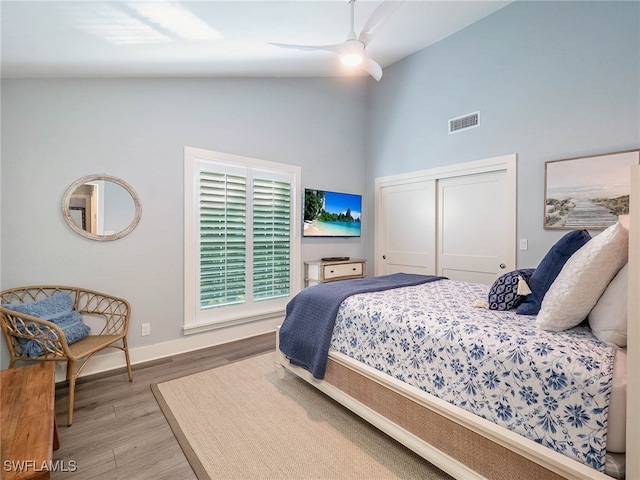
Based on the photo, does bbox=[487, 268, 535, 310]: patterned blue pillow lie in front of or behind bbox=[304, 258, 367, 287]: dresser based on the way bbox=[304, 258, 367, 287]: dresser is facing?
in front

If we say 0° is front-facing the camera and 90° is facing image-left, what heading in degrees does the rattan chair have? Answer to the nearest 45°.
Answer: approximately 315°

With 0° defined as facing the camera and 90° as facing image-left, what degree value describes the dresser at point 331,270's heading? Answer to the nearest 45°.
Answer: approximately 315°

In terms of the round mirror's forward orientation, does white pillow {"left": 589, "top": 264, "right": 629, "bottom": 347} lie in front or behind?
in front

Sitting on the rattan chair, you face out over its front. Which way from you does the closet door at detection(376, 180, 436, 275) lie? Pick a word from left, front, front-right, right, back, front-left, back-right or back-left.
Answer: front-left

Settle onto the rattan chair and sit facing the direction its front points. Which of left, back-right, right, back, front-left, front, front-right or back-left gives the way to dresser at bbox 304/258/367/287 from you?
front-left

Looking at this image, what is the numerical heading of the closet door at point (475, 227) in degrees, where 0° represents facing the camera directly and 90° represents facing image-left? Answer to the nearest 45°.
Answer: approximately 45°

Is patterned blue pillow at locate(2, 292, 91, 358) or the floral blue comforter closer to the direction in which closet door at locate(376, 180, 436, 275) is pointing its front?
the patterned blue pillow

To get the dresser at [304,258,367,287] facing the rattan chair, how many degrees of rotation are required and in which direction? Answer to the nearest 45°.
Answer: approximately 90° to its right

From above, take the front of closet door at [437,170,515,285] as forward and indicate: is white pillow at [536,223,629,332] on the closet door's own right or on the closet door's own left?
on the closet door's own left

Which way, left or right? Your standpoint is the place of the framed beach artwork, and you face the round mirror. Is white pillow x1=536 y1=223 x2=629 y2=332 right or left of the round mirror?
left

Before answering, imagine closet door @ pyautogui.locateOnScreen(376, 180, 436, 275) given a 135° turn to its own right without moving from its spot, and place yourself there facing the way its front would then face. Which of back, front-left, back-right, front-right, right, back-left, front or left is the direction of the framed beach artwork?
back-right

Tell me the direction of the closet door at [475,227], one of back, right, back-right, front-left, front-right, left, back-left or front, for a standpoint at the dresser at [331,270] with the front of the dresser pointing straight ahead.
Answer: front-left

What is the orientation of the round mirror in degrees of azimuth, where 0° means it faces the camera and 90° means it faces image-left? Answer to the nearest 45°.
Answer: approximately 0°

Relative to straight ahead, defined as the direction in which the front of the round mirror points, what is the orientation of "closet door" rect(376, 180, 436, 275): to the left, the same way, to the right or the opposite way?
to the right
